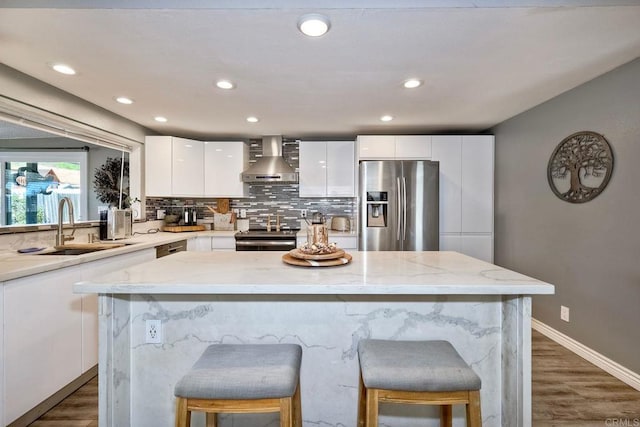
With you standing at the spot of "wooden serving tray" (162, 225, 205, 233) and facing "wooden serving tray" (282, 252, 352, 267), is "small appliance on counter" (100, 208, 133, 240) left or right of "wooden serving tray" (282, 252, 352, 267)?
right

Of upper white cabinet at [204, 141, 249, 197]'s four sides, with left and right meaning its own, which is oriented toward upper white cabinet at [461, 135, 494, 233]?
left

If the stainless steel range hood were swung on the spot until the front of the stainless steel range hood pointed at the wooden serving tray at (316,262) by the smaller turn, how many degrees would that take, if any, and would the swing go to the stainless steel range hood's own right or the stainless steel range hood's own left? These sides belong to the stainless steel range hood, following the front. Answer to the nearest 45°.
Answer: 0° — it already faces it

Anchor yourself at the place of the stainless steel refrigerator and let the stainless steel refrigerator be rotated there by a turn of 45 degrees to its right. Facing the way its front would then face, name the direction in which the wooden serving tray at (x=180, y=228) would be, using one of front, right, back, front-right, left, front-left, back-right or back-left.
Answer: front-right

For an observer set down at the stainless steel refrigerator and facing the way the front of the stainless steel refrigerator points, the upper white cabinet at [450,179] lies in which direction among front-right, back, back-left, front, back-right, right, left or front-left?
back-left

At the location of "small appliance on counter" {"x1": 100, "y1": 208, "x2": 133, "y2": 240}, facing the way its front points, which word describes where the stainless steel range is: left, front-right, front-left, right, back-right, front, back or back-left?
front-left

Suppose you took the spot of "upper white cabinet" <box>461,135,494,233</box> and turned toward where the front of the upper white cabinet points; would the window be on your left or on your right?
on your right

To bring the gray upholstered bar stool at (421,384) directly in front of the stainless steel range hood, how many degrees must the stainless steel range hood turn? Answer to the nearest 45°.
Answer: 0° — it already faces it

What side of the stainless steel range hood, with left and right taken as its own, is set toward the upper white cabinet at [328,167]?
left

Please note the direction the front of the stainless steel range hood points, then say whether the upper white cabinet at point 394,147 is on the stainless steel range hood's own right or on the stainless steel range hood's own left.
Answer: on the stainless steel range hood's own left

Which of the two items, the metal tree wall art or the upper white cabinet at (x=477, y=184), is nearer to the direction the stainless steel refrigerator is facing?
the metal tree wall art

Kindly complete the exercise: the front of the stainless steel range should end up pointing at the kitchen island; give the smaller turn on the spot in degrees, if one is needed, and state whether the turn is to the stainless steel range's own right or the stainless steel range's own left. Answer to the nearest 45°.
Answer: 0° — it already faces it

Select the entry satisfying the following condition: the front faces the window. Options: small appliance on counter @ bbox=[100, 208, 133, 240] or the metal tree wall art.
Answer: the metal tree wall art

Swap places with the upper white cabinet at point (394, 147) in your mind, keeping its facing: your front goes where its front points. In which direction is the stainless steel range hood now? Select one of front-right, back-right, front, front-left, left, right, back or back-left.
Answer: right
